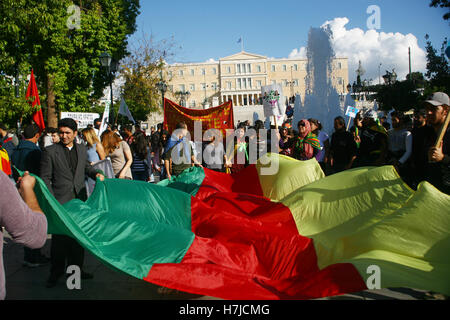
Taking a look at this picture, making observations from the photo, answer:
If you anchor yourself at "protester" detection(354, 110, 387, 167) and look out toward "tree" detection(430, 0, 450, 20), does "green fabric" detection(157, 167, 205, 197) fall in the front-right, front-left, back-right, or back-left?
back-left

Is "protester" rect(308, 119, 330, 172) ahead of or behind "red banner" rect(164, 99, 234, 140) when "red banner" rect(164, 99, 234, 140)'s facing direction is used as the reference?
ahead

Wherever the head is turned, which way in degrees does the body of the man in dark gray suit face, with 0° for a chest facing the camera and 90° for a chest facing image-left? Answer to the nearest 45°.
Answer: approximately 315°

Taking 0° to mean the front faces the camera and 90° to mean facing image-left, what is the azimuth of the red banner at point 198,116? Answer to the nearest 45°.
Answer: approximately 0°

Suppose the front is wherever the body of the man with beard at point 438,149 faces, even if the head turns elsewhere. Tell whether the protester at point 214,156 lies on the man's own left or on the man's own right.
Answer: on the man's own right

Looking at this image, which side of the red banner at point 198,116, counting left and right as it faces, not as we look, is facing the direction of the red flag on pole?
right

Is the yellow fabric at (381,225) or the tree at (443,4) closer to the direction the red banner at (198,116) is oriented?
the yellow fabric
